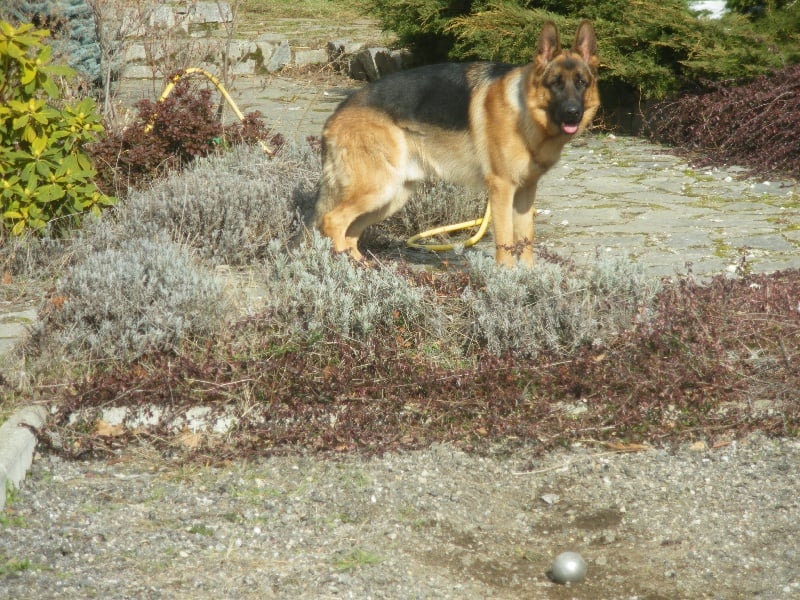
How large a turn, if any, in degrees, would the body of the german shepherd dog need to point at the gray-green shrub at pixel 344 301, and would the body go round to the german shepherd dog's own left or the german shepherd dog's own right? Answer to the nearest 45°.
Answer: approximately 90° to the german shepherd dog's own right

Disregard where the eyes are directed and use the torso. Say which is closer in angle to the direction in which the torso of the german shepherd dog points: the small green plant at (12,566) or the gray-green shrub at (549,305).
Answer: the gray-green shrub

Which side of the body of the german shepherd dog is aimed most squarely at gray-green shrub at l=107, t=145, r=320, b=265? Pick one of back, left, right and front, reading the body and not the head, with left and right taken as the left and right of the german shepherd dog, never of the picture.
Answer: back

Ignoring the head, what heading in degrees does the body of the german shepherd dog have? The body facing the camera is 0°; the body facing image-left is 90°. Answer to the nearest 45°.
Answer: approximately 270°

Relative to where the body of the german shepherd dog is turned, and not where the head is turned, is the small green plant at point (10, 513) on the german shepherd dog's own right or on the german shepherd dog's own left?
on the german shepherd dog's own right

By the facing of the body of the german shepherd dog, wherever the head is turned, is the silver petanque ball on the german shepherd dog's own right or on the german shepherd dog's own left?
on the german shepherd dog's own right

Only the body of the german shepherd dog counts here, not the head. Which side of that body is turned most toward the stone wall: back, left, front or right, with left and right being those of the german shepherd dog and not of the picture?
left

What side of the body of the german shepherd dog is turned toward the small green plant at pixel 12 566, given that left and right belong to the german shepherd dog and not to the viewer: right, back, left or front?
right

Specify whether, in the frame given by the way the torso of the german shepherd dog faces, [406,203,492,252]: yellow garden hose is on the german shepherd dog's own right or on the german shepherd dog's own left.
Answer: on the german shepherd dog's own left
